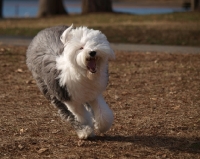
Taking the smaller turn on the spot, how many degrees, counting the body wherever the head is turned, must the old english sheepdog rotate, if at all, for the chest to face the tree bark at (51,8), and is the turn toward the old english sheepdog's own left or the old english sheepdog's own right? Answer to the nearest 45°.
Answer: approximately 135° to the old english sheepdog's own left

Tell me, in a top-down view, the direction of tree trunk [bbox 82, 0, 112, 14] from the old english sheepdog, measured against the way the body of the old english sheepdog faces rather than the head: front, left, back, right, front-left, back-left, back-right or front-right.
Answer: back-left

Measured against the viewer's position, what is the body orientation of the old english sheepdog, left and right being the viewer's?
facing the viewer and to the right of the viewer
